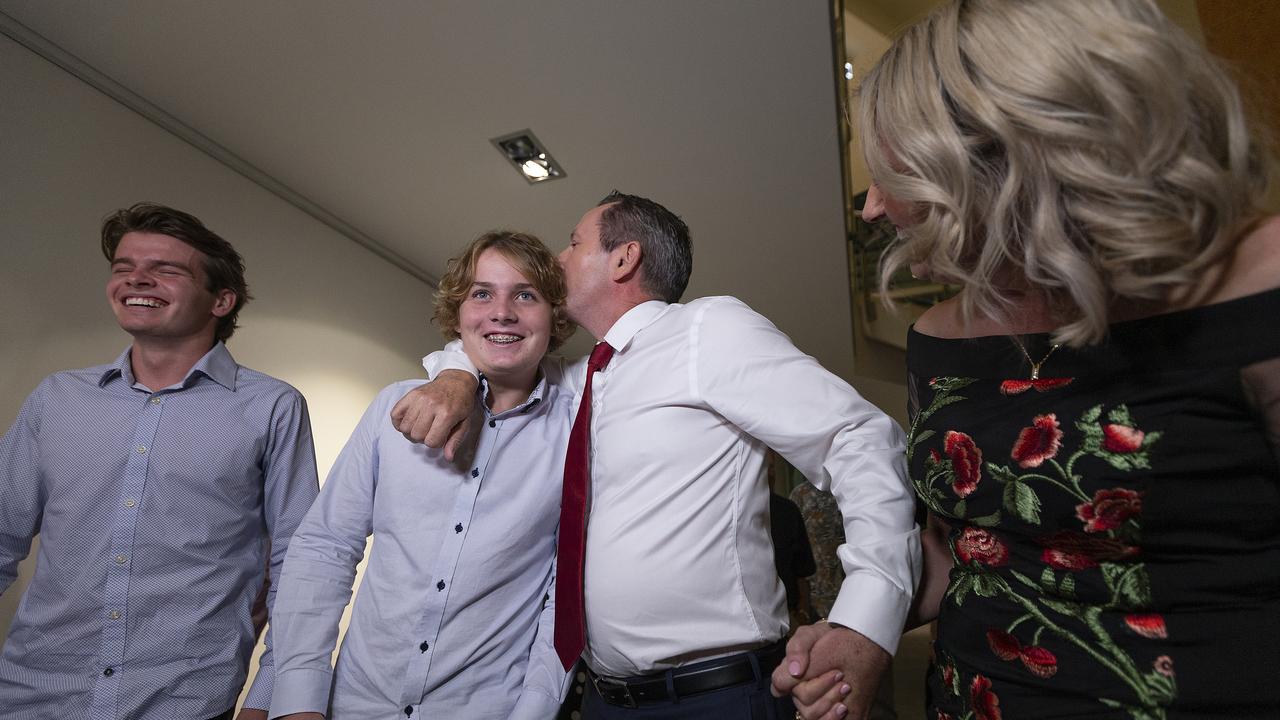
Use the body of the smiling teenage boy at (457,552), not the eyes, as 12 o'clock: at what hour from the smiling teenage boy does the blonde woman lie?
The blonde woman is roughly at 11 o'clock from the smiling teenage boy.

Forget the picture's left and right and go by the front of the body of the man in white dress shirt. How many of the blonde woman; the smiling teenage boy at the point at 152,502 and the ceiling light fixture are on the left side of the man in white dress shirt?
1

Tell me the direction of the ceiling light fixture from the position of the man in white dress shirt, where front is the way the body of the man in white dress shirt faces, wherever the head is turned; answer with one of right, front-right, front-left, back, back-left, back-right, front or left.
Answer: back-right

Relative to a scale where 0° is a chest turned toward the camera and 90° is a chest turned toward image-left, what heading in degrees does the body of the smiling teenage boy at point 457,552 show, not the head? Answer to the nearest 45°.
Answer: approximately 0°

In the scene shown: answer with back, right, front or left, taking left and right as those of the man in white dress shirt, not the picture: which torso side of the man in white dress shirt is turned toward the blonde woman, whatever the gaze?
left

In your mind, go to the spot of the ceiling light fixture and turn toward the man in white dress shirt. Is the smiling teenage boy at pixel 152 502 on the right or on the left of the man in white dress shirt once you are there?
right

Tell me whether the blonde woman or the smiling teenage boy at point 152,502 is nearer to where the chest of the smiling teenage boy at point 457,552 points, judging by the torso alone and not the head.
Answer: the blonde woman

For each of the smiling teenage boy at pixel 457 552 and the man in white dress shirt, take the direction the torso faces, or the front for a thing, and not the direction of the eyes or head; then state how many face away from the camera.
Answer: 0

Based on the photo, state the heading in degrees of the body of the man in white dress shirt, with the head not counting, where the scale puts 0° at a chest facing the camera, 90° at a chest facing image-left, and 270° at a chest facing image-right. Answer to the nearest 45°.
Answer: approximately 45°
